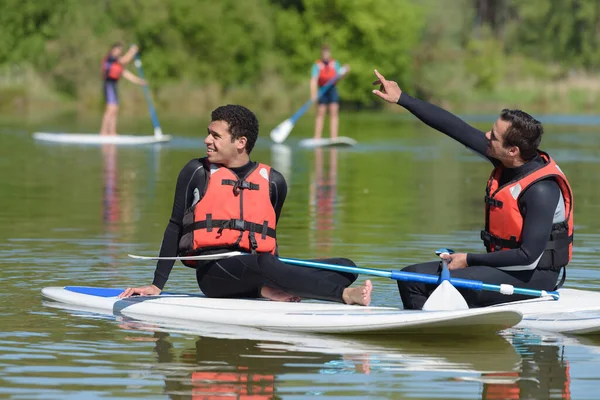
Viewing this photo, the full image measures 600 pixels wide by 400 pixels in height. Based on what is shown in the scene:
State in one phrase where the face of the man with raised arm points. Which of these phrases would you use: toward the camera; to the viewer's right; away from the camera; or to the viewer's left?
to the viewer's left

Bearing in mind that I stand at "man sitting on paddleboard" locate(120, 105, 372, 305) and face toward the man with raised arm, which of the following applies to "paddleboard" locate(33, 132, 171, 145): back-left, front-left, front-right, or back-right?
back-left

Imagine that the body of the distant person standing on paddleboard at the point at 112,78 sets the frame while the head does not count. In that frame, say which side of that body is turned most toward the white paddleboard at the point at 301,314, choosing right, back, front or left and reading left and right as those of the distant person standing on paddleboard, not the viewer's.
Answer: right

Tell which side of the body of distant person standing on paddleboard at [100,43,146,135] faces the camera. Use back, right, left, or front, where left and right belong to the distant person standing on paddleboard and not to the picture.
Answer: right

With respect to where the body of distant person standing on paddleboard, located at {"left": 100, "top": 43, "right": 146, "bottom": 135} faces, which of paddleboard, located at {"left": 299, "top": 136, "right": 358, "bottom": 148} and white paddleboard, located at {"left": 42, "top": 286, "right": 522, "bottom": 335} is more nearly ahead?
the paddleboard

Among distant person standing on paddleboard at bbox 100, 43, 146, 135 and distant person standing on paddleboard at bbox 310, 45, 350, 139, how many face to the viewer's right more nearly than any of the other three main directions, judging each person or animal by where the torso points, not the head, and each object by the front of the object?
1

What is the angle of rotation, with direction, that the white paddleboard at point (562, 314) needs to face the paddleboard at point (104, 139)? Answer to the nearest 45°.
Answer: approximately 45° to its right

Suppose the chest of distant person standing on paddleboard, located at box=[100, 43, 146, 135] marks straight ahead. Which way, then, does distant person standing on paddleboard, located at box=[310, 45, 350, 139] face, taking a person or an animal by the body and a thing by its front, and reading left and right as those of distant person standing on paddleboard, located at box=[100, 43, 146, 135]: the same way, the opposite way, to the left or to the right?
to the right

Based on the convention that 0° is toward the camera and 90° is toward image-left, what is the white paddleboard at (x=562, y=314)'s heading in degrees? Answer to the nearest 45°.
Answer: approximately 90°

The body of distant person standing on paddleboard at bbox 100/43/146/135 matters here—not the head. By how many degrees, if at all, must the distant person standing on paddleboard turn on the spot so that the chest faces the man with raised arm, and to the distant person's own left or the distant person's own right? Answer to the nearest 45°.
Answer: approximately 90° to the distant person's own right

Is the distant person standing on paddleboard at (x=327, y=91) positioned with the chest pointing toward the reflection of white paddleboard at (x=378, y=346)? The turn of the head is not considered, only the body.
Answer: yes

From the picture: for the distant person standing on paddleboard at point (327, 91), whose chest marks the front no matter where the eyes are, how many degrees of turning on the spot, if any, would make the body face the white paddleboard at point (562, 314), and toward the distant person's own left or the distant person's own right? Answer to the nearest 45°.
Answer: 0° — they already face it
